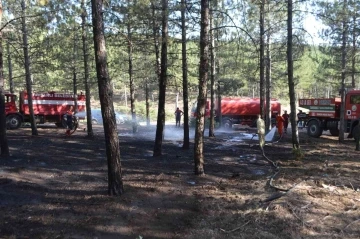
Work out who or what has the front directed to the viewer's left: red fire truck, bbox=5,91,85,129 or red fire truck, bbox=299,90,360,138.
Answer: red fire truck, bbox=5,91,85,129

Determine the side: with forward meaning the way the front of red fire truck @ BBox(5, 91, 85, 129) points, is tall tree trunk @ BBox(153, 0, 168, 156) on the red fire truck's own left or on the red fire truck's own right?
on the red fire truck's own left

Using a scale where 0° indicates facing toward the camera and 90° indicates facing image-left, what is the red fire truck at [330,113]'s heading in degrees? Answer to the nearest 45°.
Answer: approximately 270°

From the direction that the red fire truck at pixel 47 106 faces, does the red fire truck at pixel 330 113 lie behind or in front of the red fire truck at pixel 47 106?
behind

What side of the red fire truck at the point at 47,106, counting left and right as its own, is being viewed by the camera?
left

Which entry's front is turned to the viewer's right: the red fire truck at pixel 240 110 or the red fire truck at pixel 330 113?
the red fire truck at pixel 330 113

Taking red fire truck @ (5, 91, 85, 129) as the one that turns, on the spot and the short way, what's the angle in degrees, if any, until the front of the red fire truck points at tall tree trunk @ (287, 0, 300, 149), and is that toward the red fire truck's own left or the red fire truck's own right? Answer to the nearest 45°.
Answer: approximately 135° to the red fire truck's own left

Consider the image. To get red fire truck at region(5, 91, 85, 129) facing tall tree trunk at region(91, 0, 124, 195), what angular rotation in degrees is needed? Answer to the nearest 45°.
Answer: approximately 90° to its left

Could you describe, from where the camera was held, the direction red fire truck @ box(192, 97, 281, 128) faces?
facing to the left of the viewer

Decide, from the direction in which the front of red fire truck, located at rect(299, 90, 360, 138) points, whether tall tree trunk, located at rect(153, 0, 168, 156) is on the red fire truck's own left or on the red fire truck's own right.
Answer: on the red fire truck's own right

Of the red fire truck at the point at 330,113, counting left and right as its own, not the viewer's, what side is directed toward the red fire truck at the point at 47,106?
back

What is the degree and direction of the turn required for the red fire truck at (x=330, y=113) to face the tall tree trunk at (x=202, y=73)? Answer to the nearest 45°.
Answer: approximately 90° to its right

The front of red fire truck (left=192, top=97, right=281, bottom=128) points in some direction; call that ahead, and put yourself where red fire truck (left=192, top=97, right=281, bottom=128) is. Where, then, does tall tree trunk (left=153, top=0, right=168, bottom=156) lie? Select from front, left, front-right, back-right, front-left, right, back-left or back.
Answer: left
